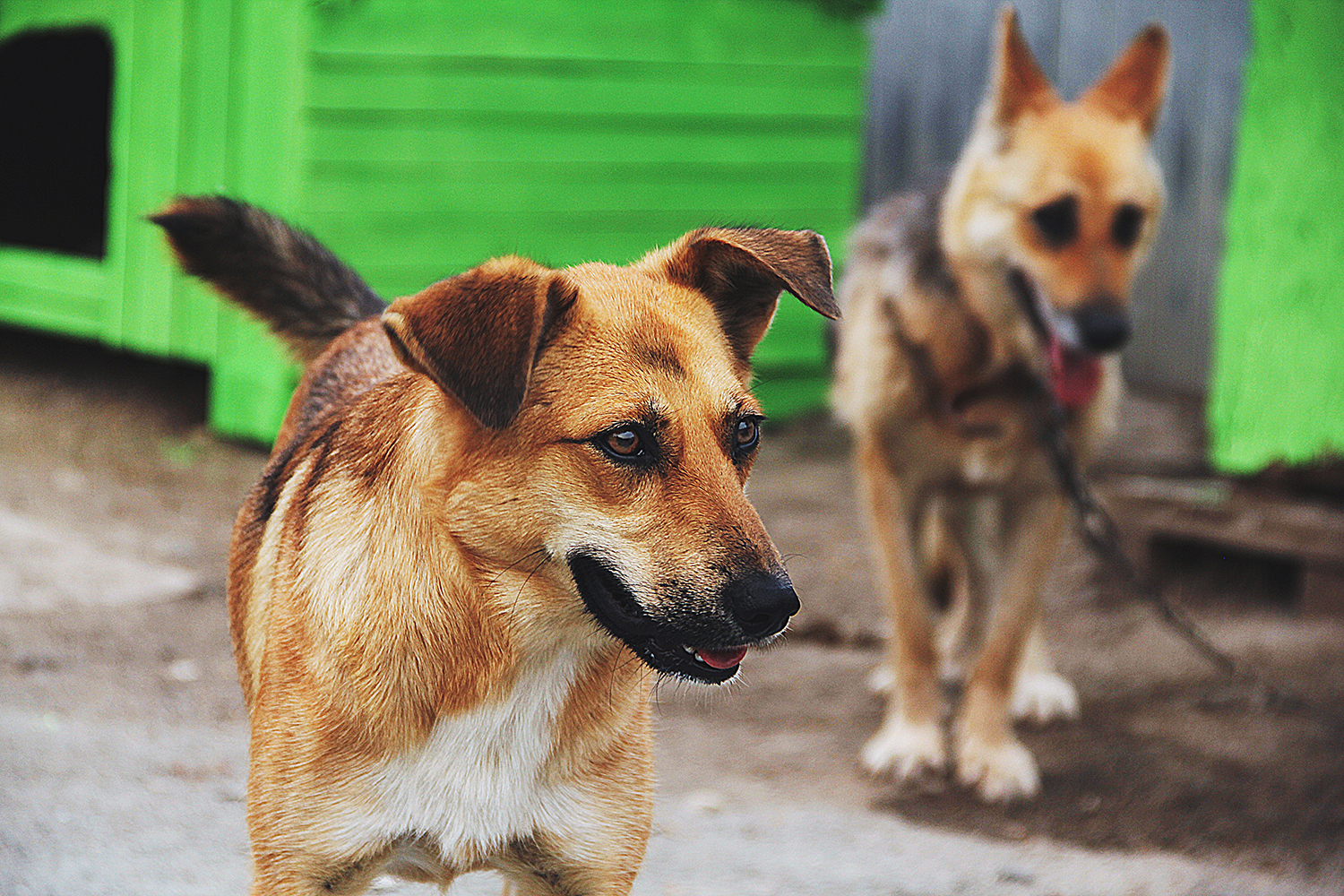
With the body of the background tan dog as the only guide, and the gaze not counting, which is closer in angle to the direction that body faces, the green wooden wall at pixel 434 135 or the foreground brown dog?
the foreground brown dog

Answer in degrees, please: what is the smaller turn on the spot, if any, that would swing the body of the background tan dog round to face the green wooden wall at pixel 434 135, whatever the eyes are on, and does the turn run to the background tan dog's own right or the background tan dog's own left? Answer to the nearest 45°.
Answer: approximately 135° to the background tan dog's own right

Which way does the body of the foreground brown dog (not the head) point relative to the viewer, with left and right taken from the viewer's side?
facing the viewer and to the right of the viewer

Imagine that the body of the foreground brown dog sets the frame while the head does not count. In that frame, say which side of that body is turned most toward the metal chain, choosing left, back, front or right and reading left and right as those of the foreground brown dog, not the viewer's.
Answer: left

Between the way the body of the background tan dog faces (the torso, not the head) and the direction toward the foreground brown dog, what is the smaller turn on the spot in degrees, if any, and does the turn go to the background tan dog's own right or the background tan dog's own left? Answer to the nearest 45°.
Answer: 0° — it already faces it

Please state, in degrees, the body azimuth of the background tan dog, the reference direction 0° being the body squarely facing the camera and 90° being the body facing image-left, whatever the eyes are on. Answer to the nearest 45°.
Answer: approximately 0°

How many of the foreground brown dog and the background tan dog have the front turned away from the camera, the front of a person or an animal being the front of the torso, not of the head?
0
